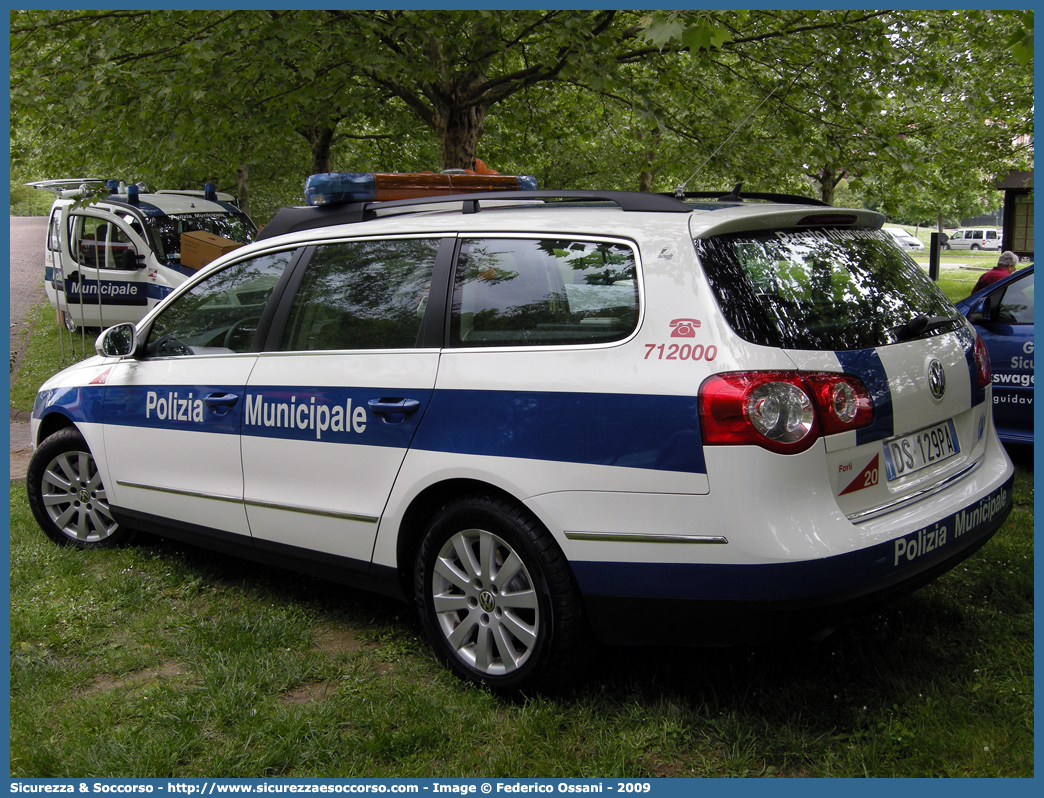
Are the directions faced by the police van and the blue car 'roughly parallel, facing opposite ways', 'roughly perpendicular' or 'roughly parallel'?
roughly parallel, facing opposite ways

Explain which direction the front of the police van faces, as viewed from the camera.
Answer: facing the viewer and to the right of the viewer

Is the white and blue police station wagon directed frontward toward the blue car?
no

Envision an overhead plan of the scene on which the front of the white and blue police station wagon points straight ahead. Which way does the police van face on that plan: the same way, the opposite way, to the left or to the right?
the opposite way

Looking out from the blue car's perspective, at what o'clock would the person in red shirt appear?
The person in red shirt is roughly at 3 o'clock from the blue car.

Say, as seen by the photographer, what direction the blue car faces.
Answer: facing to the left of the viewer

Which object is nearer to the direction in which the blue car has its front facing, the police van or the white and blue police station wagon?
the police van

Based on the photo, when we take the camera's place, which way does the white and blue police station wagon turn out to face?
facing away from the viewer and to the left of the viewer

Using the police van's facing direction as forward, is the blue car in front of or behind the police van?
in front

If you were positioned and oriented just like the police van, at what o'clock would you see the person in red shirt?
The person in red shirt is roughly at 12 o'clock from the police van.

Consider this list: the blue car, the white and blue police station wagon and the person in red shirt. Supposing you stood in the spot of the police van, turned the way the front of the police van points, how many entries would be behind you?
0

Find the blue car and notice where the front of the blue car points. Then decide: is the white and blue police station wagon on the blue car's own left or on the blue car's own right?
on the blue car's own left

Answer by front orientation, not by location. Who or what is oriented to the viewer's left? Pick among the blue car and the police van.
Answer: the blue car

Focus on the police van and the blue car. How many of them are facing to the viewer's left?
1

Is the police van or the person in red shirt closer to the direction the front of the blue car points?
the police van

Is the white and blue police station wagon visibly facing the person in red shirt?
no

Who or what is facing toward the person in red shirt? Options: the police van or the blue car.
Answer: the police van
